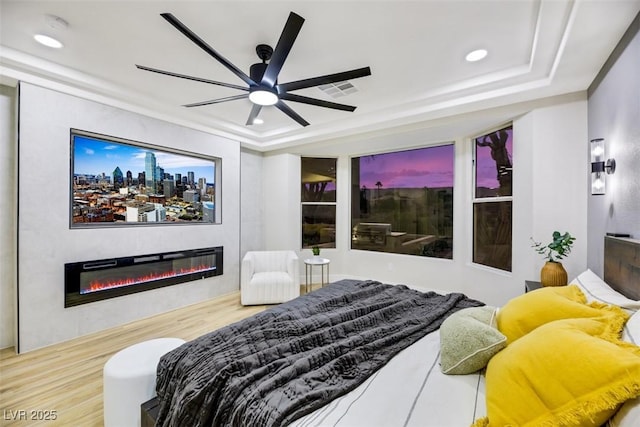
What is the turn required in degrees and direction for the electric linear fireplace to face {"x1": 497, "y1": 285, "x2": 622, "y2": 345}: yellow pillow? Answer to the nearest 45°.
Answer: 0° — it already faces it

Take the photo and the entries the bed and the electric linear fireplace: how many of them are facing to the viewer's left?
1

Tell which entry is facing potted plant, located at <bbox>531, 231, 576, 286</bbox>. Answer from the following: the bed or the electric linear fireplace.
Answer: the electric linear fireplace

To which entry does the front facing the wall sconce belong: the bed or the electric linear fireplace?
the electric linear fireplace

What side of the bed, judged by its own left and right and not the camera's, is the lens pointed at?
left

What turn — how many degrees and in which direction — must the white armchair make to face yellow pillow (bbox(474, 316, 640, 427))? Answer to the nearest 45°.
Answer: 0° — it already faces it

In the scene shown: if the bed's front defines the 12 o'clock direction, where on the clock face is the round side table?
The round side table is roughly at 2 o'clock from the bed.

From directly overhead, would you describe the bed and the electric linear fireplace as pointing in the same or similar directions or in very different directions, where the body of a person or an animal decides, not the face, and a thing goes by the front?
very different directions

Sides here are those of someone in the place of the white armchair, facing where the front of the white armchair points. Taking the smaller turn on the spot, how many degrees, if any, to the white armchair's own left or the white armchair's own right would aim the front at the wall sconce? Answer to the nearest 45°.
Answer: approximately 45° to the white armchair's own left

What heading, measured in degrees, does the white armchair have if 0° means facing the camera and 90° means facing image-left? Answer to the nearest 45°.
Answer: approximately 0°

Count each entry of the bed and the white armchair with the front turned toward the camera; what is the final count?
1

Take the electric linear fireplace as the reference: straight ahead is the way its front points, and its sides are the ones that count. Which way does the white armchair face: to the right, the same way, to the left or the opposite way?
to the right

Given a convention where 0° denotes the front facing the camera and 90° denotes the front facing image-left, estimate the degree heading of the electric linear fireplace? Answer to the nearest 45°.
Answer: approximately 315°

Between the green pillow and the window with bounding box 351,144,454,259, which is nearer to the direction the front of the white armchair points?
the green pillow
